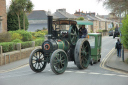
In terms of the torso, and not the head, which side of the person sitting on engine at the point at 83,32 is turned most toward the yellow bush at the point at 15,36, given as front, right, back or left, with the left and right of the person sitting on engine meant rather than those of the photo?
right

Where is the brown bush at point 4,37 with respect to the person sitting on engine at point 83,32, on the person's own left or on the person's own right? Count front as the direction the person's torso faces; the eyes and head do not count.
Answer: on the person's own right

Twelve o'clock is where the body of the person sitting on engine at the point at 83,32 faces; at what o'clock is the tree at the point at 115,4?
The tree is roughly at 5 o'clock from the person sitting on engine.

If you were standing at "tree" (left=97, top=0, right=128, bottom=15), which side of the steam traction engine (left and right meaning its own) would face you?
back

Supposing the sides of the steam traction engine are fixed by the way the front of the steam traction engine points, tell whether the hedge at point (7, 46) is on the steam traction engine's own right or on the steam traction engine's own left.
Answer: on the steam traction engine's own right

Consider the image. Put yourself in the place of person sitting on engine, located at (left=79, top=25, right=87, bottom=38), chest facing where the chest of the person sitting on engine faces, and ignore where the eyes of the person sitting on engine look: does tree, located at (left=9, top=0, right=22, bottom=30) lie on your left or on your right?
on your right

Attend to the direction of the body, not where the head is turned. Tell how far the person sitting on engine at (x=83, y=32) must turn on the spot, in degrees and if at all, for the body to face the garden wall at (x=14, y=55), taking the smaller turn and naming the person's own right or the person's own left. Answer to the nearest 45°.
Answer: approximately 90° to the person's own right

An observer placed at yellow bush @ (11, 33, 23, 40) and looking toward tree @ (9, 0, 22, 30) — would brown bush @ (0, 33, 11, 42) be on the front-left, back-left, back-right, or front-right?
back-left

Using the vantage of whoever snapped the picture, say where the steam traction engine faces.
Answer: facing the viewer and to the left of the viewer

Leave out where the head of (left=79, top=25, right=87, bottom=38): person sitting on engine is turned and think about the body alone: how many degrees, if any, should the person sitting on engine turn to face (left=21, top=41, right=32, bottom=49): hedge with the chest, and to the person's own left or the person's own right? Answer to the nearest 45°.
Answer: approximately 90° to the person's own right

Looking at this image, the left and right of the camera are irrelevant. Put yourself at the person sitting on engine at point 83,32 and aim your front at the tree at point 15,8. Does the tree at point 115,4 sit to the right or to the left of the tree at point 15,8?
right

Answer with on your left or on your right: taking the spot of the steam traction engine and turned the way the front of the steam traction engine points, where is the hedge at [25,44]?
on your right
